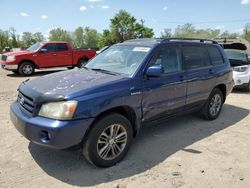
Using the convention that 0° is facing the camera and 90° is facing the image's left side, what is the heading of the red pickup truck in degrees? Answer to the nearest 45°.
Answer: approximately 45°

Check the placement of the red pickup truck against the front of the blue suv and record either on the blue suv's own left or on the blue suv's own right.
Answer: on the blue suv's own right

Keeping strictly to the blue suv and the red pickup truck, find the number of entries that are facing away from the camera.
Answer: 0

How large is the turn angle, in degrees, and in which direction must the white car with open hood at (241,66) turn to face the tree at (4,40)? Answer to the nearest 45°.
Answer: approximately 90° to its right

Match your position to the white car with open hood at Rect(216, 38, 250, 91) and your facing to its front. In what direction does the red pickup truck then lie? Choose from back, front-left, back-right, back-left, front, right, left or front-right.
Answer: front-right

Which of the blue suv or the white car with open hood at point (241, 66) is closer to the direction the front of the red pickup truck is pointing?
the blue suv

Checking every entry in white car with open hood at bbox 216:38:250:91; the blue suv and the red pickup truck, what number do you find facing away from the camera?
0

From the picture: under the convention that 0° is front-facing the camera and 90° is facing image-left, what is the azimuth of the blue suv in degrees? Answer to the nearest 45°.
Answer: approximately 45°

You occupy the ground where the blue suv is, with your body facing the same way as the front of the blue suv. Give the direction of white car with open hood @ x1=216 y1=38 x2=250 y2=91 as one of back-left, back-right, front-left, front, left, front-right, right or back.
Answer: back

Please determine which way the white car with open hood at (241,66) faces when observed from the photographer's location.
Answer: facing the viewer and to the left of the viewer
